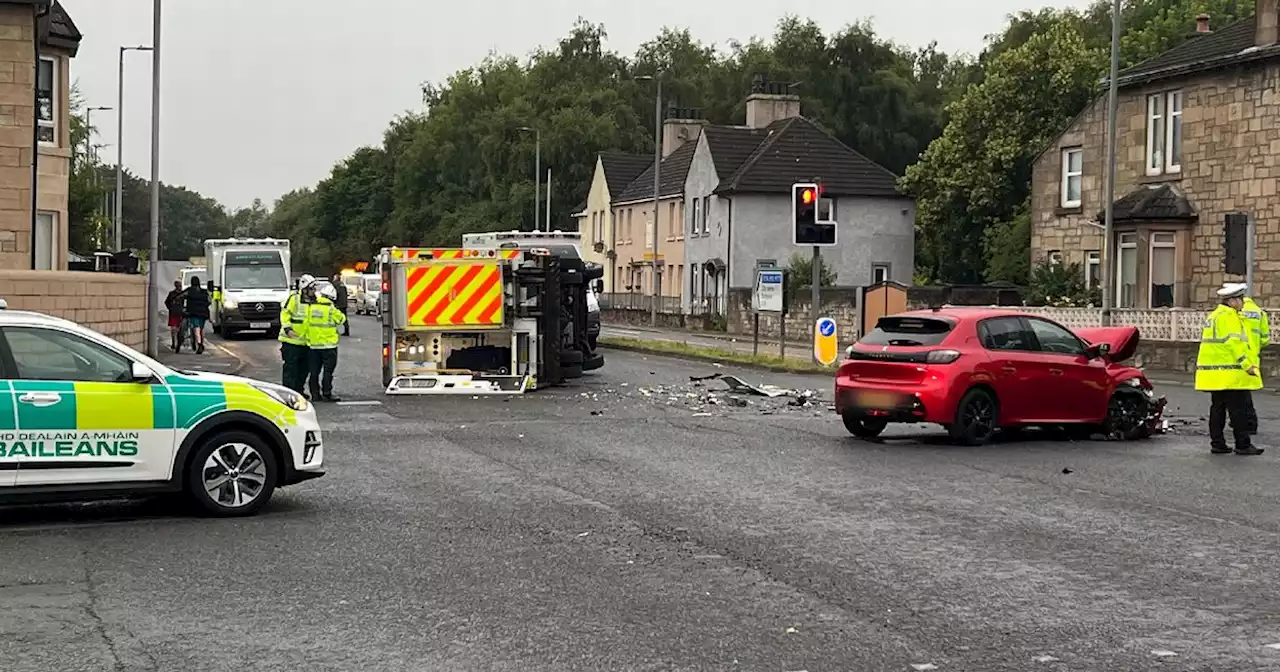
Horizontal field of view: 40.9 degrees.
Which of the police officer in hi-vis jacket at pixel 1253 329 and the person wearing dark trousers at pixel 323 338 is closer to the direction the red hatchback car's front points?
the police officer in hi-vis jacket

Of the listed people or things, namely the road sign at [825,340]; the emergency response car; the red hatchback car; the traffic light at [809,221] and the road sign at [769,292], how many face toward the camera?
3

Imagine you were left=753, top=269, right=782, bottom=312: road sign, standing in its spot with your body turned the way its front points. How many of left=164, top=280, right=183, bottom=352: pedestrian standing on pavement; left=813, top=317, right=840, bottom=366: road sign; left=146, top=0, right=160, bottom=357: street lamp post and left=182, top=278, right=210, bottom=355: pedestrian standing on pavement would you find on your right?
3

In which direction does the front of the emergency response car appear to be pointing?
to the viewer's right

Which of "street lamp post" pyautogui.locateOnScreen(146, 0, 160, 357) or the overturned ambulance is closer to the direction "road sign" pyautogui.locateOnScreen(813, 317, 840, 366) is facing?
the overturned ambulance

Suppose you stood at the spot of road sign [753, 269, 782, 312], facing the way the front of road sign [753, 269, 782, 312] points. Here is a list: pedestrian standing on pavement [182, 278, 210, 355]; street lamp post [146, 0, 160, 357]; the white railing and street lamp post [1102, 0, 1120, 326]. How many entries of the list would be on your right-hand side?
2

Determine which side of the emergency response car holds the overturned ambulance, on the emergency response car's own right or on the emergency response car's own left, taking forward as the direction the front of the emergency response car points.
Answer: on the emergency response car's own left

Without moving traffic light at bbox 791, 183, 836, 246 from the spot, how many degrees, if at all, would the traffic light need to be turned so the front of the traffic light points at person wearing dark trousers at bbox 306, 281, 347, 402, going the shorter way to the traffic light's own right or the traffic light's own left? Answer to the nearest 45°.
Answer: approximately 45° to the traffic light's own right
